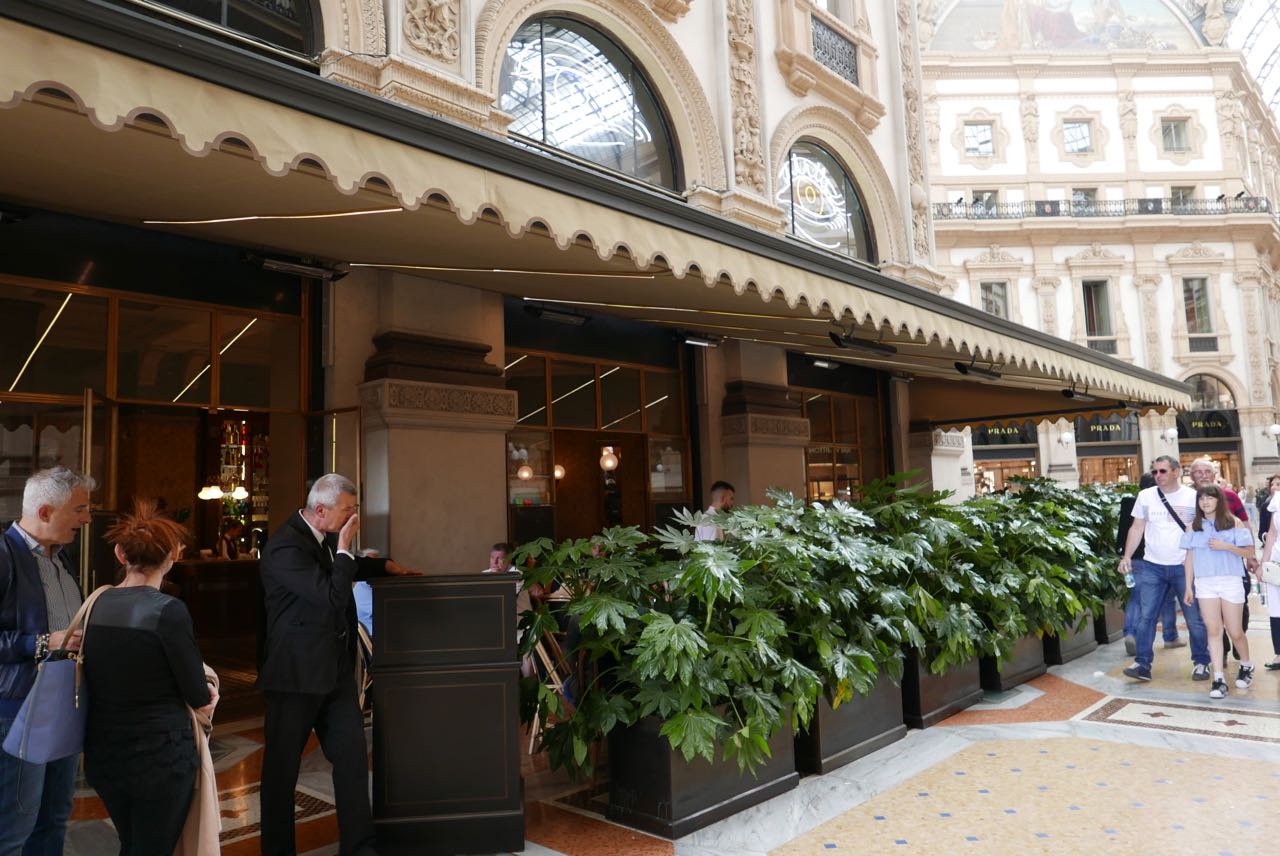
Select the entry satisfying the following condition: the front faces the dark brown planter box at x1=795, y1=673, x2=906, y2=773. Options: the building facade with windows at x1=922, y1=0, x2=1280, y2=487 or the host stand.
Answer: the building facade with windows

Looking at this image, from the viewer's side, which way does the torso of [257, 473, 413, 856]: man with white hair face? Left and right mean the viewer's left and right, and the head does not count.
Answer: facing to the right of the viewer

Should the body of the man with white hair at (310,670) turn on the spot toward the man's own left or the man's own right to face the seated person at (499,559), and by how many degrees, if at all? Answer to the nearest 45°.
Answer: approximately 45° to the man's own left

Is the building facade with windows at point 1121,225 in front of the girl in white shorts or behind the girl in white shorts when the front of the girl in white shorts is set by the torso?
behind

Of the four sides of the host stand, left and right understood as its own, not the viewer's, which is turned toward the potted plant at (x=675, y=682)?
left

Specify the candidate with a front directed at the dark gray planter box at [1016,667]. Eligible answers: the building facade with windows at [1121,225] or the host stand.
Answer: the building facade with windows

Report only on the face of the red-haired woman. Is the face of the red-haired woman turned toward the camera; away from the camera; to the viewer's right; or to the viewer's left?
away from the camera

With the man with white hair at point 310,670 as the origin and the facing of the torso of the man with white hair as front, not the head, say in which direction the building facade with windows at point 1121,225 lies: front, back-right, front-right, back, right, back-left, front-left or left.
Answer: front-left

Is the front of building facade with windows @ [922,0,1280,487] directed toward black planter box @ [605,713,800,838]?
yes
